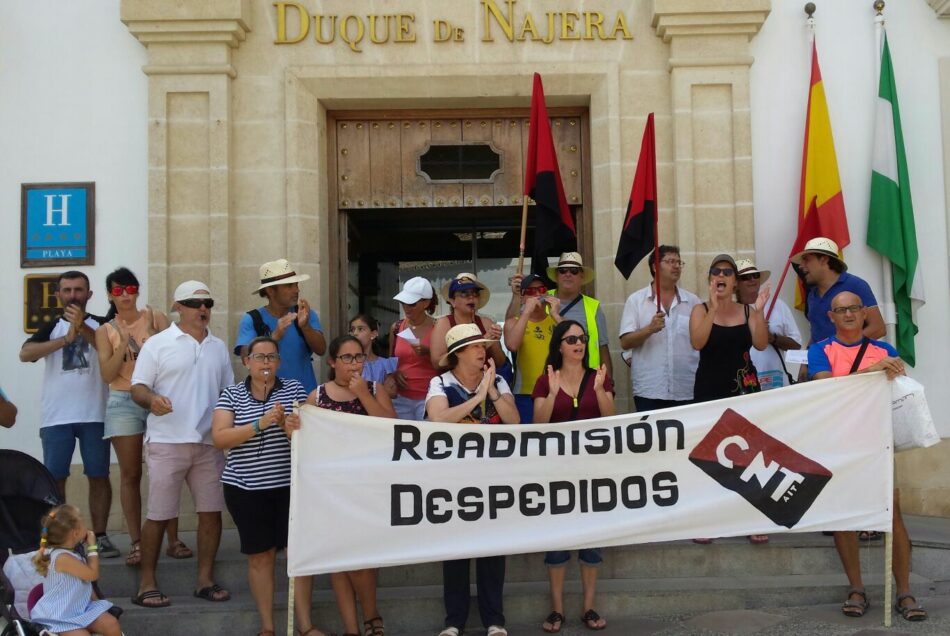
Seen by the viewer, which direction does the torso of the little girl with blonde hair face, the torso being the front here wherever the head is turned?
to the viewer's right

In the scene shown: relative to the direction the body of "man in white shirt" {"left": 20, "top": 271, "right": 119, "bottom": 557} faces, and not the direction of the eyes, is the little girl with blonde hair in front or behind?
in front

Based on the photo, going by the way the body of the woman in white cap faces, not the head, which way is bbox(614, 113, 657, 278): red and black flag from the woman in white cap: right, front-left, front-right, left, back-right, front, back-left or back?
back-left

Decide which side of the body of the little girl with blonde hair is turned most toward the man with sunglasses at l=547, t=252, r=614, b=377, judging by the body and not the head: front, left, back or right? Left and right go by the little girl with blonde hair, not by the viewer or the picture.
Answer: front

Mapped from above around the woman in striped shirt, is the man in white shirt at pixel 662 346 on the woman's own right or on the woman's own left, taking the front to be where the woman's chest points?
on the woman's own left

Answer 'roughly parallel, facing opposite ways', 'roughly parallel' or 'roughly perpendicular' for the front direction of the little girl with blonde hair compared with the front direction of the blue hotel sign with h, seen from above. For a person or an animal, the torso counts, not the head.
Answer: roughly perpendicular
